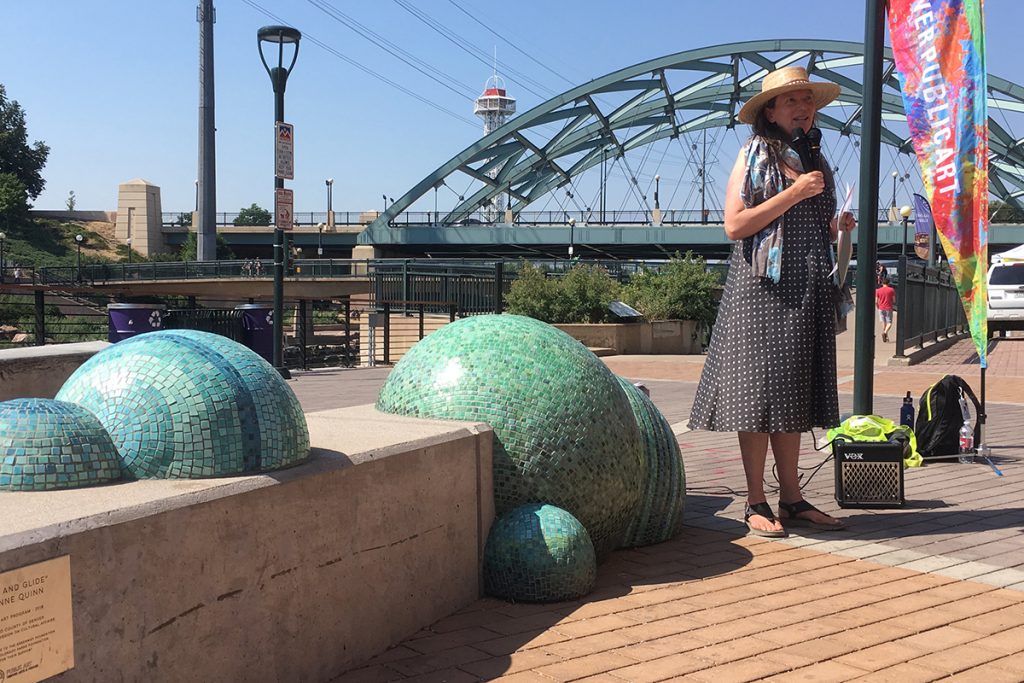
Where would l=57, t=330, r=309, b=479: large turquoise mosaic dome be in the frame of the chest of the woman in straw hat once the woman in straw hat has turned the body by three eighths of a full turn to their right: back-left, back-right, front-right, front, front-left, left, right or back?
front-left

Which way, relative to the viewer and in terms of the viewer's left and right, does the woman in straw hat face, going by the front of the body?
facing the viewer and to the right of the viewer

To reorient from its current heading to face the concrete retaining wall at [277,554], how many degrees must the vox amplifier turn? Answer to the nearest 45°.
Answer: approximately 45° to its right

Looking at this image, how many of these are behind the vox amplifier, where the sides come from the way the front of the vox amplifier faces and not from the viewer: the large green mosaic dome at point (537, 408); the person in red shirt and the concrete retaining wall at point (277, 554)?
1

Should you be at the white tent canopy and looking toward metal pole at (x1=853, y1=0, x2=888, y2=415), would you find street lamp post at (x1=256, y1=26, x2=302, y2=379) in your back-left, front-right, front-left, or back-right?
front-right

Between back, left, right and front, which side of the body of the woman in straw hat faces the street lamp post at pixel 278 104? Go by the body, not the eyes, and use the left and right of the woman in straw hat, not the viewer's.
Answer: back

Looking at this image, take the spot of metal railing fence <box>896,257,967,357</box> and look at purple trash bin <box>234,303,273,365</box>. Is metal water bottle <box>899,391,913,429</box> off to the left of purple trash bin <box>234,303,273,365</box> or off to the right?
left

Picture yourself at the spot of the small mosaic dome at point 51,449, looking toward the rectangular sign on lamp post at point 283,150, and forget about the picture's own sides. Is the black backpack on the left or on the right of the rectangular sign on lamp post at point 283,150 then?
right

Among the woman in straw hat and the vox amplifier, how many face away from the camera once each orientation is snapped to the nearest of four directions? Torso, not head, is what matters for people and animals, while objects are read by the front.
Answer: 0

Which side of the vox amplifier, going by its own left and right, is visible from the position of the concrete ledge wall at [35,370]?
right

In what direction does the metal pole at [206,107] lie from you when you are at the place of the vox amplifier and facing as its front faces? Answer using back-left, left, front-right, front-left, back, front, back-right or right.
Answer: back-right

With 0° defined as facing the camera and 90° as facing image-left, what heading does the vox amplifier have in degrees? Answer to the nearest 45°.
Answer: approximately 0°

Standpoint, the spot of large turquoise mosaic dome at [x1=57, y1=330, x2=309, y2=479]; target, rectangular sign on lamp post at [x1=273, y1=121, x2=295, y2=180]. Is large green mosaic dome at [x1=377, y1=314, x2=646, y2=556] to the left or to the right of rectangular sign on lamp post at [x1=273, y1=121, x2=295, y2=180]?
right

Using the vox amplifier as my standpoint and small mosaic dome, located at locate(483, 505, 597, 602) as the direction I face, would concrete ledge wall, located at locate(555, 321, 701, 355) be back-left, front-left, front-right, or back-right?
back-right

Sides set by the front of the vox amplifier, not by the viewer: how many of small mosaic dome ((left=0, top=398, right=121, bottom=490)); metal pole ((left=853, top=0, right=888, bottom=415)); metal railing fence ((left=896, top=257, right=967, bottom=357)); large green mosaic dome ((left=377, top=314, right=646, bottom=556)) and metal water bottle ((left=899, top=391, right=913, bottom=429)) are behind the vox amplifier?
3

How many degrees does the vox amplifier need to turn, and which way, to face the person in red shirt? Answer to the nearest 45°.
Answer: approximately 180°

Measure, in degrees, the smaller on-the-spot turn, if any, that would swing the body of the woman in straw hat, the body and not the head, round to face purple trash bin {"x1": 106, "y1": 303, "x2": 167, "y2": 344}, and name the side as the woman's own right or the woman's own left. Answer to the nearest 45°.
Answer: approximately 180°

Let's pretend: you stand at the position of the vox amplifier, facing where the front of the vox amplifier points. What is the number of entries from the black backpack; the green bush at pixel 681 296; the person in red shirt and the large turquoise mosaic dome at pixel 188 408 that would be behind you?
3

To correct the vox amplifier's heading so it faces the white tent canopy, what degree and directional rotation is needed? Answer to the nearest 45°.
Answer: approximately 180°

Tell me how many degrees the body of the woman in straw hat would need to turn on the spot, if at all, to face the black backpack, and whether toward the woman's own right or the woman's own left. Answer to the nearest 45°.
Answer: approximately 90° to the woman's own left

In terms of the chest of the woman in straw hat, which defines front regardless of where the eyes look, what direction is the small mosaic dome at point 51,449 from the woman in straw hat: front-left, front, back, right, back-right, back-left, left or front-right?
right

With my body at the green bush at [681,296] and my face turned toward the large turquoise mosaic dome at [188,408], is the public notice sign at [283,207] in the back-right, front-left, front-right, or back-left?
front-right
